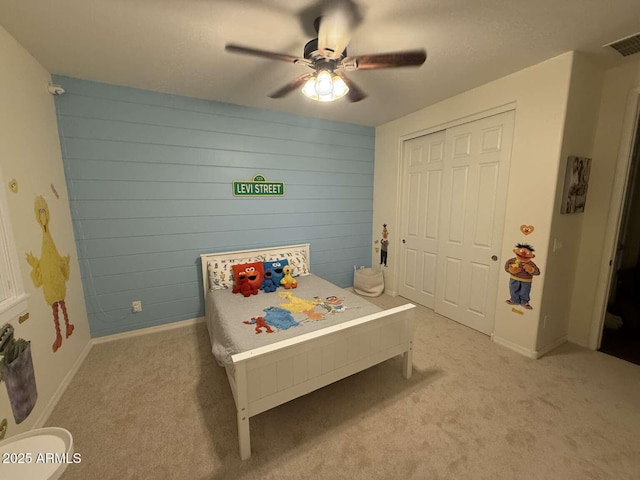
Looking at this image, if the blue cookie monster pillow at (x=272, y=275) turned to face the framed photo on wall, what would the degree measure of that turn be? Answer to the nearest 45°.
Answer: approximately 45° to its left

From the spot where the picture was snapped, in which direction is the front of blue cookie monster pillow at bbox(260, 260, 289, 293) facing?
facing the viewer and to the right of the viewer

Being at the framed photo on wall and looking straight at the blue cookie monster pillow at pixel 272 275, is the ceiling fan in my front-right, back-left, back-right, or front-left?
front-left

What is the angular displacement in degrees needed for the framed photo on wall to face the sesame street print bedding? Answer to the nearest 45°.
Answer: approximately 90° to its right

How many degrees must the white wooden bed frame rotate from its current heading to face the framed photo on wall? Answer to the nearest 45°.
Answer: approximately 45° to its left
